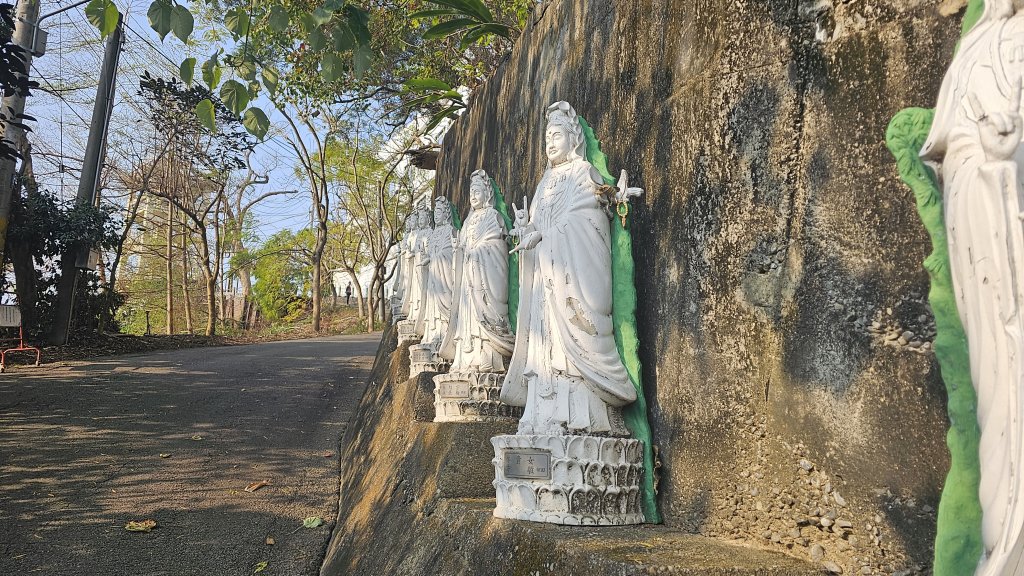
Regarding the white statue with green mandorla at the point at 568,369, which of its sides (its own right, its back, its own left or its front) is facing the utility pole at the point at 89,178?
right

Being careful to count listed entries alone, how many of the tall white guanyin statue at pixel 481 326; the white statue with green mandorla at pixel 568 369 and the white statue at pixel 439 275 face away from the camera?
0

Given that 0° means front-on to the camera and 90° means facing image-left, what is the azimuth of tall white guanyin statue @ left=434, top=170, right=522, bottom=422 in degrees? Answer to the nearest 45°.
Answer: approximately 45°

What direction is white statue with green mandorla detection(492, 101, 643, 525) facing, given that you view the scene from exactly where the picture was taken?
facing the viewer and to the left of the viewer

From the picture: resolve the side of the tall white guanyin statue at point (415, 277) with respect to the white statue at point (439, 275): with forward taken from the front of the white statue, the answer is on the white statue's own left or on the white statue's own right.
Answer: on the white statue's own right

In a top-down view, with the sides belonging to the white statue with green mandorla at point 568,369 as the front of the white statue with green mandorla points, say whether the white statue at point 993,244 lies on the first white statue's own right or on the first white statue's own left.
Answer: on the first white statue's own left

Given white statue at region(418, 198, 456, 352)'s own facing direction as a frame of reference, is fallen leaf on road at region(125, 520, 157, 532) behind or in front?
in front

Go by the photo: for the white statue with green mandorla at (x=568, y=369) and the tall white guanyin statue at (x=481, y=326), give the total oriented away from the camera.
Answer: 0

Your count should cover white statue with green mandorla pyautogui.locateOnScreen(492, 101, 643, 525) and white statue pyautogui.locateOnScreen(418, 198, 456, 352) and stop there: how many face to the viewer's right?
0

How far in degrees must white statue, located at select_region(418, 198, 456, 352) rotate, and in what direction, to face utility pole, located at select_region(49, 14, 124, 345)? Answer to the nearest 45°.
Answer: approximately 90° to its right

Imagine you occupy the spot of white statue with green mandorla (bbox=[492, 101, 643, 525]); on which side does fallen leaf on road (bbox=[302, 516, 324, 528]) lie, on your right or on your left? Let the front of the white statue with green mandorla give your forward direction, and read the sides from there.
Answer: on your right
